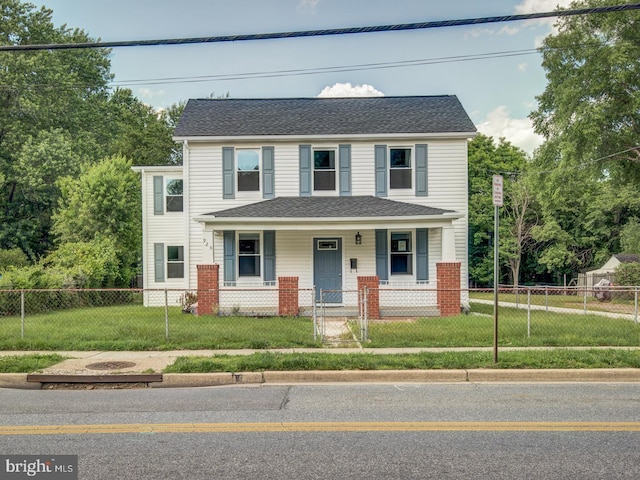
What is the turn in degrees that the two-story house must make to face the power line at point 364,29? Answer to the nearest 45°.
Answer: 0° — it already faces it

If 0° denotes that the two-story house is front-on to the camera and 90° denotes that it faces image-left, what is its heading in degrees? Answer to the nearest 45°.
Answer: approximately 0°

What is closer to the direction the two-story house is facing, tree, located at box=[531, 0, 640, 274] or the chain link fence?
the chain link fence

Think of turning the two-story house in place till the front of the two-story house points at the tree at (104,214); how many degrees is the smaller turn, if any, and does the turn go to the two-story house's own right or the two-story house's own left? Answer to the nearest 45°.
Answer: approximately 135° to the two-story house's own right

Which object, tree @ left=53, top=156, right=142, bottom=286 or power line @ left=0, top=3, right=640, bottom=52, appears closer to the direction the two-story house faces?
the power line
